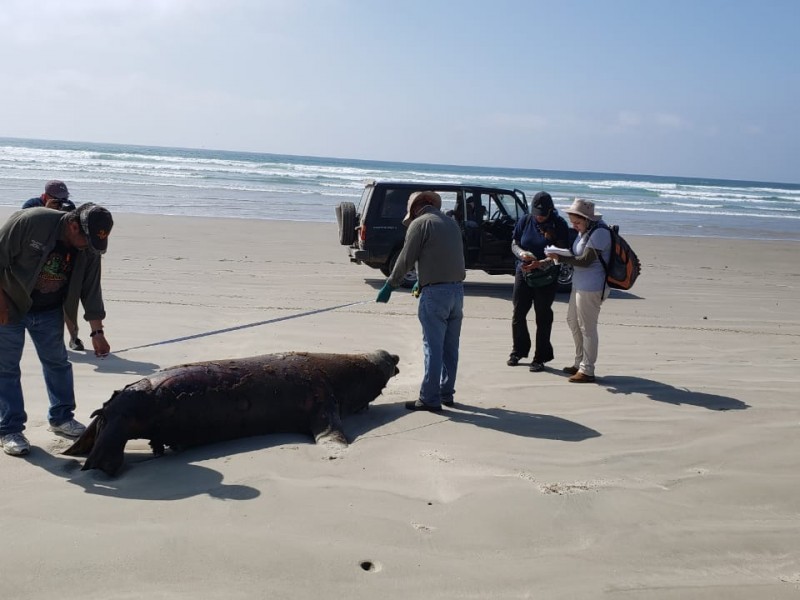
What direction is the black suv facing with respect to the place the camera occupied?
facing to the right of the viewer

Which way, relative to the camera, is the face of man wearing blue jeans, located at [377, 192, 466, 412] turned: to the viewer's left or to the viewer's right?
to the viewer's left

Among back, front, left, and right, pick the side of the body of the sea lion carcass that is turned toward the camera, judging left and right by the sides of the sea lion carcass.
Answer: right

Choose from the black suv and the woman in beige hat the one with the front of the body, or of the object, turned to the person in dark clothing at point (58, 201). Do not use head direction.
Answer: the woman in beige hat

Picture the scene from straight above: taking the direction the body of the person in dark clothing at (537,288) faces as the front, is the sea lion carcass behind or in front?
in front

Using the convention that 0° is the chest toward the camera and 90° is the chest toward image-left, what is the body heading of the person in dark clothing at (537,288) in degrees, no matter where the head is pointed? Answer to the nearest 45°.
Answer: approximately 45°

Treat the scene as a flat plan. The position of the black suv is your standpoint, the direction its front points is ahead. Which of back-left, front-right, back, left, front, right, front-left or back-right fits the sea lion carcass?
right

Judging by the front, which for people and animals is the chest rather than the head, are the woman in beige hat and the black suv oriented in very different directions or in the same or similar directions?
very different directions

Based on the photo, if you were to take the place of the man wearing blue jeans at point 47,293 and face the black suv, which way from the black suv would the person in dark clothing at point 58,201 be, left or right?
left

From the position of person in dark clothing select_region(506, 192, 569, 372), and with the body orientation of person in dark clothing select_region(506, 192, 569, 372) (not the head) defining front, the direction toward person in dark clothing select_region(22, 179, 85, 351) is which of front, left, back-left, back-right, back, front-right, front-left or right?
front-right

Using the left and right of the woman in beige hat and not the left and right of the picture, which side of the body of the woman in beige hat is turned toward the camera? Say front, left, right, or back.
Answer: left

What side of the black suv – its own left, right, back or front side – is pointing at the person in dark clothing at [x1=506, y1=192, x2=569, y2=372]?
right

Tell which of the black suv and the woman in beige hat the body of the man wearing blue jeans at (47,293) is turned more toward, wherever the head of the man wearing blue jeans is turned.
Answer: the woman in beige hat
